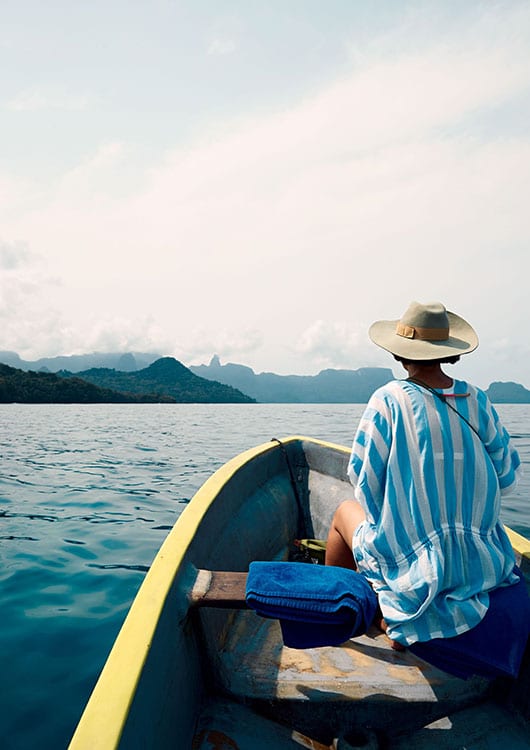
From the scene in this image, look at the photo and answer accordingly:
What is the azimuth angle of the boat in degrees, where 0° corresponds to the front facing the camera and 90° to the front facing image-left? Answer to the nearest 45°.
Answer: approximately 180°

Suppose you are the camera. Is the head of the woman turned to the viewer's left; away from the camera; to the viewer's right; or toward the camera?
away from the camera

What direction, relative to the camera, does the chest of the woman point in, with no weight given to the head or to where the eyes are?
away from the camera
